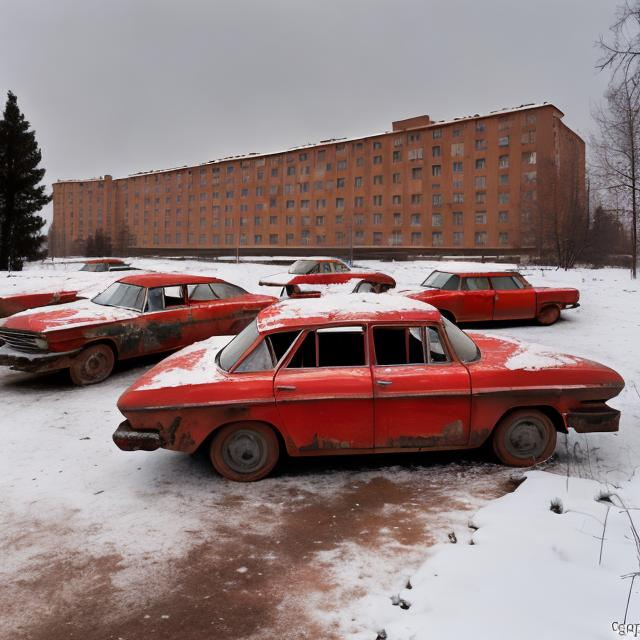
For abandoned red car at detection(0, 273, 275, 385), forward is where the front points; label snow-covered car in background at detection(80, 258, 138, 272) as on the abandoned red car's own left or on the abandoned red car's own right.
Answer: on the abandoned red car's own right

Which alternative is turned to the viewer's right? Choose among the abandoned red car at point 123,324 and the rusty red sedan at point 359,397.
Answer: the rusty red sedan

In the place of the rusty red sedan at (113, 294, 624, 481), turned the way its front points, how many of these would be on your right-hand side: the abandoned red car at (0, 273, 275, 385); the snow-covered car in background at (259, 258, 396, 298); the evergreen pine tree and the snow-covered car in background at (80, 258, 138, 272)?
0

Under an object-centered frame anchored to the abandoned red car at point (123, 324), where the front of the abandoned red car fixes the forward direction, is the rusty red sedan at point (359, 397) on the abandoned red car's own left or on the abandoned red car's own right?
on the abandoned red car's own left

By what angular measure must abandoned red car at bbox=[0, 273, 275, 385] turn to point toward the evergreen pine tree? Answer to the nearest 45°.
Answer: approximately 135° to its right

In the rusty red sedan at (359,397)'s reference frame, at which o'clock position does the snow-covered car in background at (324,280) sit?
The snow-covered car in background is roughly at 9 o'clock from the rusty red sedan.

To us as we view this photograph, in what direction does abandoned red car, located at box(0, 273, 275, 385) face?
facing the viewer and to the left of the viewer

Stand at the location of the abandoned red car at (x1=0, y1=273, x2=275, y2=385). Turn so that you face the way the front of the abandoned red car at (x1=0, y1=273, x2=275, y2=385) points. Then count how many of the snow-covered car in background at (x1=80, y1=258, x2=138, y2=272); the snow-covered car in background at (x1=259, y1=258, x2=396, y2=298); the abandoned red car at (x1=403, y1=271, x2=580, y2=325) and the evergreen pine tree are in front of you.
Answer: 0

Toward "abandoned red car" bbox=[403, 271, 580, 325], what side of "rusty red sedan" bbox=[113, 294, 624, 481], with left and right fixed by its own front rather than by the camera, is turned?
left
